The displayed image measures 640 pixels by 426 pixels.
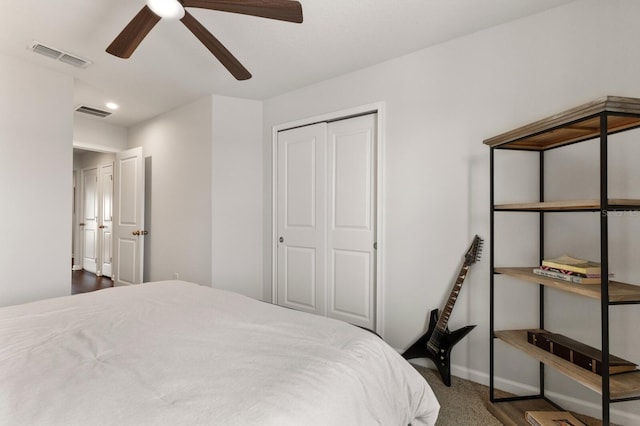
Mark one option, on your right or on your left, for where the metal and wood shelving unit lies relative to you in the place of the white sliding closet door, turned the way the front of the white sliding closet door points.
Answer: on your left

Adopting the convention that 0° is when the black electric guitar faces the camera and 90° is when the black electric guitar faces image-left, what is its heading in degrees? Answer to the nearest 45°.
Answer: approximately 0°

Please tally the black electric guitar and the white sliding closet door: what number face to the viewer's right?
0

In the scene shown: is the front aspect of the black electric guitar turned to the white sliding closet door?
no

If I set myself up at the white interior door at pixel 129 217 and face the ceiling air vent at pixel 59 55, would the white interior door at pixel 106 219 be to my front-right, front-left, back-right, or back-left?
back-right

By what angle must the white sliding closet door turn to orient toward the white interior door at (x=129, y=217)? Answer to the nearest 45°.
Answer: approximately 90° to its right

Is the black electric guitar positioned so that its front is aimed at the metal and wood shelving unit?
no

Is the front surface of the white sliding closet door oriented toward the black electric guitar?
no

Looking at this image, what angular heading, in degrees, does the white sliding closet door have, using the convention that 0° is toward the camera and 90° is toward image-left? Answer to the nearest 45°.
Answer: approximately 45°

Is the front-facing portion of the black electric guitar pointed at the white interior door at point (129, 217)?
no

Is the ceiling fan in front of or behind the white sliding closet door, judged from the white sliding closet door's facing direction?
in front

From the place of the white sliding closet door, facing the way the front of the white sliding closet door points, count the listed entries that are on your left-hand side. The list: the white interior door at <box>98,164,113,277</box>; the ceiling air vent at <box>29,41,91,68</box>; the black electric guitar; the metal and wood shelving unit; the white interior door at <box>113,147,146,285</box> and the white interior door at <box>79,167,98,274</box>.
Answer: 2

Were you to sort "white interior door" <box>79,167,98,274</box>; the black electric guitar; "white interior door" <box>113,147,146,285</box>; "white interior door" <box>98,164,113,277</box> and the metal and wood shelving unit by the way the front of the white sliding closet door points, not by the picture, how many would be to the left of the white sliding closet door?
2

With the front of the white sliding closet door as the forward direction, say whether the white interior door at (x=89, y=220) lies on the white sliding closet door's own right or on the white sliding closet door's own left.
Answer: on the white sliding closet door's own right

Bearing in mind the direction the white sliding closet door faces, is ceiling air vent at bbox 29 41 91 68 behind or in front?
in front

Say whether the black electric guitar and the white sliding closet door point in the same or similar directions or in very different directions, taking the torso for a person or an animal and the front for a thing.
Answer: same or similar directions

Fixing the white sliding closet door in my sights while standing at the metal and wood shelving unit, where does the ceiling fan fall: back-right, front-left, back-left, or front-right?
front-left

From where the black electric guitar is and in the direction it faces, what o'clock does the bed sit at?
The bed is roughly at 1 o'clock from the black electric guitar.

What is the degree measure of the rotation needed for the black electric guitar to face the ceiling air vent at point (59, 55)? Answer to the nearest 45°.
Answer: approximately 90° to its right
